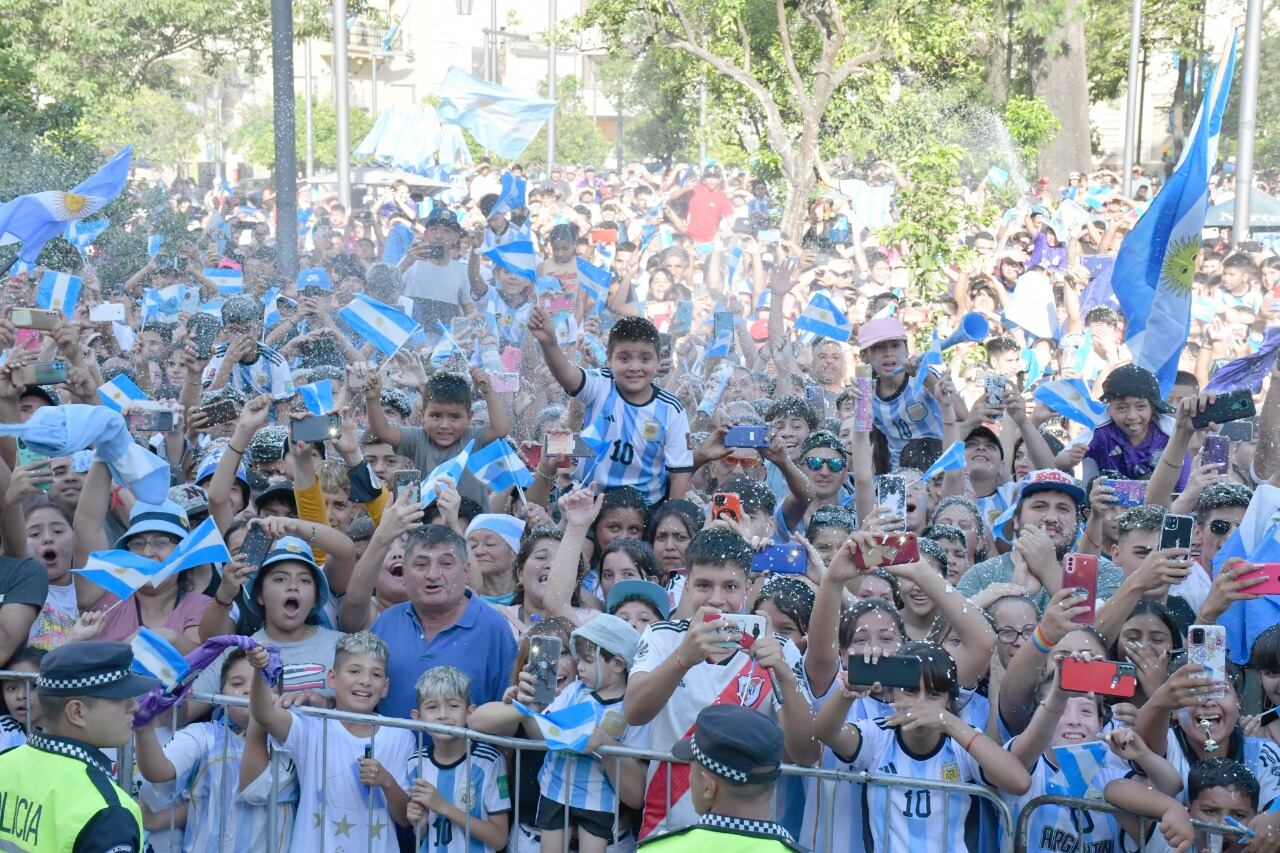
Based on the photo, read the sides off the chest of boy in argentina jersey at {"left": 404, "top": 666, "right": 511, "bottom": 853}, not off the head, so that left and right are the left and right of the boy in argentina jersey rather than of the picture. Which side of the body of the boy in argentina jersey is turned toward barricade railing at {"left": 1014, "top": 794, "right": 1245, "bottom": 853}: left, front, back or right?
left

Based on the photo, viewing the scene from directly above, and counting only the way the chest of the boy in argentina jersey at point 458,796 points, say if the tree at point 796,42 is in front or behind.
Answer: behind

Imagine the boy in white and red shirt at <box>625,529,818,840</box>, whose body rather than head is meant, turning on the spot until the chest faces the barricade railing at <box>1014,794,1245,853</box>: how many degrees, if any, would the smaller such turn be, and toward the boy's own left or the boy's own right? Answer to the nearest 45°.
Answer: approximately 90° to the boy's own left

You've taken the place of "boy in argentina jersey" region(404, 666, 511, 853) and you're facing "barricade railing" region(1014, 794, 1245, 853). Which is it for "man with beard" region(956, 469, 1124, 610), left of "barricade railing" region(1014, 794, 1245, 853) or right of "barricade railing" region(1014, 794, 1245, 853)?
left

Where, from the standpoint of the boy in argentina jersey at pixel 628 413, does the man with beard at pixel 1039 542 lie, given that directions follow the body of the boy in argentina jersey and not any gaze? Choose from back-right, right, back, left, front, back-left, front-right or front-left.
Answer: front-left

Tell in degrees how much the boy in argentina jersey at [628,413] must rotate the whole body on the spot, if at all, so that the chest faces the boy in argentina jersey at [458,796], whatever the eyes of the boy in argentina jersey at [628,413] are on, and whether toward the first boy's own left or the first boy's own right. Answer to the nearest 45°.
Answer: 0° — they already face them

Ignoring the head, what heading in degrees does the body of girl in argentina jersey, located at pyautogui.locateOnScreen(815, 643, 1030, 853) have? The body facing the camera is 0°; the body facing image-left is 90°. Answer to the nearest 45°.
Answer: approximately 0°

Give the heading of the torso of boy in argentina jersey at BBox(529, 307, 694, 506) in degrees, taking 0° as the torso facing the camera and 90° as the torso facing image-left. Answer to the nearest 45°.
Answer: approximately 0°
